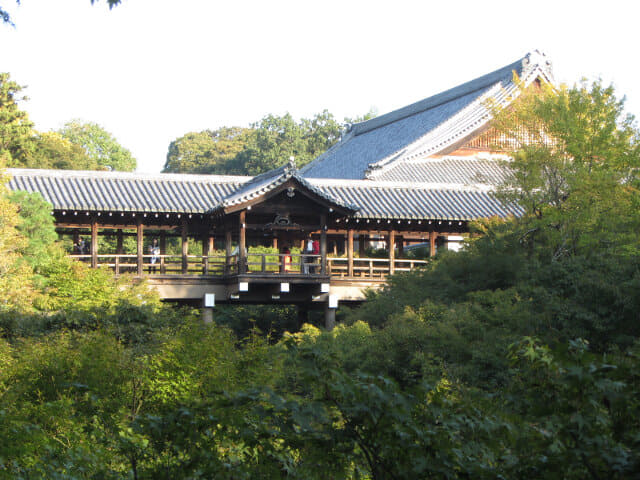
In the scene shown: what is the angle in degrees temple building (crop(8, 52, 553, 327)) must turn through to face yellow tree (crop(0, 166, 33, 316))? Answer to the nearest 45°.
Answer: approximately 45° to its right

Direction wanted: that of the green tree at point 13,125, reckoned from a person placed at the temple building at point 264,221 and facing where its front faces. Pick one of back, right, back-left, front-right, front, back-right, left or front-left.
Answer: back-right

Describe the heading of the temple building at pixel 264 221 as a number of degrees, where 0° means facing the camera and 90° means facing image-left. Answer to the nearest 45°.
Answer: approximately 0°

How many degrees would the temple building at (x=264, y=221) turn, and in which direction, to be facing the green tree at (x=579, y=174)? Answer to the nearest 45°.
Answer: approximately 45° to its left
